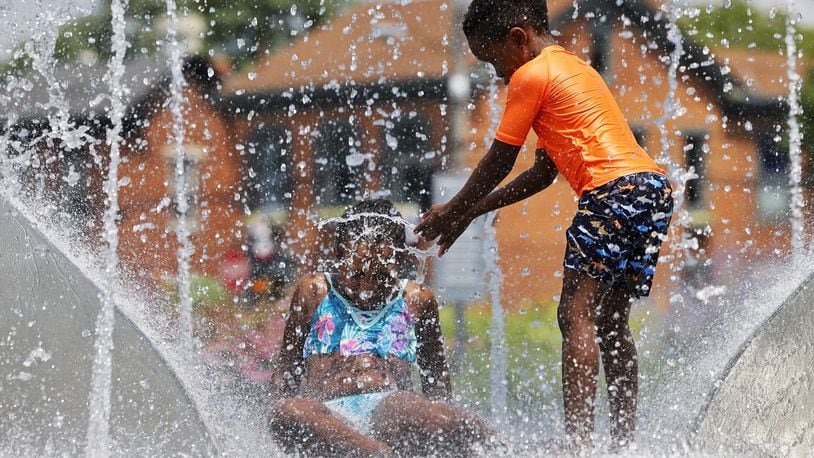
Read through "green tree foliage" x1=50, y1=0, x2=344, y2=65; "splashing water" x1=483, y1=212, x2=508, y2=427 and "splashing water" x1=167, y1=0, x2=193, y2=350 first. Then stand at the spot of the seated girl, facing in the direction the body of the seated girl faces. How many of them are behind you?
3

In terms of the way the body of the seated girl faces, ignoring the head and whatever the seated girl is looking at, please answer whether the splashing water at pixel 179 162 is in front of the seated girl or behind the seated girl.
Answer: behind

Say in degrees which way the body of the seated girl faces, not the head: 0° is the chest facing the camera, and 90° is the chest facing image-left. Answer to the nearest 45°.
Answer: approximately 0°

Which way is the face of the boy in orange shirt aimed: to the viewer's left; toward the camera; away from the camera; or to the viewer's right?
to the viewer's left

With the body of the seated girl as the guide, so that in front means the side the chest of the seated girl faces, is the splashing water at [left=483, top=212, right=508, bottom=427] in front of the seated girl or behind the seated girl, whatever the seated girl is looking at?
behind

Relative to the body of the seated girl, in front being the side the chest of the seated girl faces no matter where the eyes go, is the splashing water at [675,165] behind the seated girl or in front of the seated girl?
behind

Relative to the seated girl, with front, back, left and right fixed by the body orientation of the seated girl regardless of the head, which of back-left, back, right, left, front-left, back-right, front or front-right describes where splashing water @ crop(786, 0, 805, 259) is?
back-left

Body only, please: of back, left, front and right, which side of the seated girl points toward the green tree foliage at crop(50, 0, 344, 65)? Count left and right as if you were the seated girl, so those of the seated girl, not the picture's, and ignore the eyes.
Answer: back

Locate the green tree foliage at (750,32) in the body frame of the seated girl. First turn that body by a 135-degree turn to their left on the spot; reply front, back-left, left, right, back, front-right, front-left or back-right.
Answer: front
